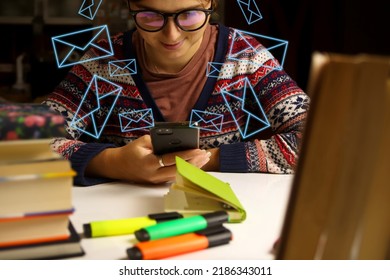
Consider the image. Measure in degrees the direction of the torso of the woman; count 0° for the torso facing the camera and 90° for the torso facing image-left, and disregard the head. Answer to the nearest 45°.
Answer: approximately 0°

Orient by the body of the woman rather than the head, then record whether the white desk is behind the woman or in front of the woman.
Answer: in front

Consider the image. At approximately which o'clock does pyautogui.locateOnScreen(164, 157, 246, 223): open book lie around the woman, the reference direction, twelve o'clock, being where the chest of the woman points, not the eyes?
The open book is roughly at 12 o'clock from the woman.

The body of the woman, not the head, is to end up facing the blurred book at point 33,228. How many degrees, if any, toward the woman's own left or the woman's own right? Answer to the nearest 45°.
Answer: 0° — they already face it

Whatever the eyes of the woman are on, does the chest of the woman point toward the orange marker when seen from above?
yes

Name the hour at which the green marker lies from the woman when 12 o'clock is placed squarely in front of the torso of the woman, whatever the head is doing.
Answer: The green marker is roughly at 12 o'clock from the woman.

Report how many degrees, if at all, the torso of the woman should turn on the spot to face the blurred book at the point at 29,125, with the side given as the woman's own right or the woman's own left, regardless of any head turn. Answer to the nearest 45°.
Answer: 0° — they already face it

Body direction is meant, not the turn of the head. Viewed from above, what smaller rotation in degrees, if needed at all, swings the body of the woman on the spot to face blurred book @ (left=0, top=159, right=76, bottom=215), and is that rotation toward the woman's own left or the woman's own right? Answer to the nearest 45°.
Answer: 0° — they already face it

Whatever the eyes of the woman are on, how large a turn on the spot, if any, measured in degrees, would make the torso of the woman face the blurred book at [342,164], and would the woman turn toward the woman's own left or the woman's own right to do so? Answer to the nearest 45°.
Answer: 0° — they already face it
